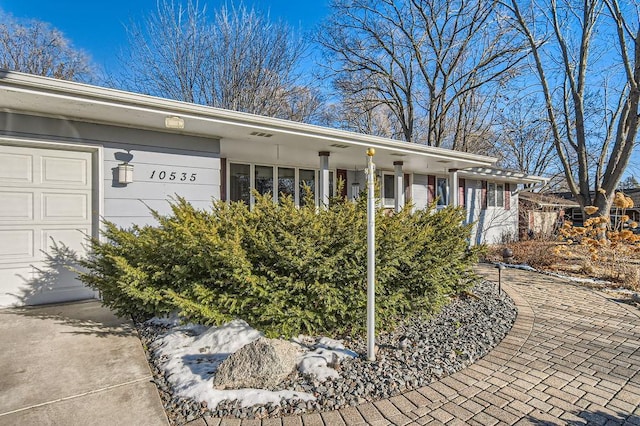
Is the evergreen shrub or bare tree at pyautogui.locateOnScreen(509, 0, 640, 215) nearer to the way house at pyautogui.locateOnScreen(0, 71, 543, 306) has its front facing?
the evergreen shrub

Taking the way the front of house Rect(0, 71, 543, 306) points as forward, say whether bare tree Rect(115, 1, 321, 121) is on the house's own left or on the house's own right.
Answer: on the house's own left

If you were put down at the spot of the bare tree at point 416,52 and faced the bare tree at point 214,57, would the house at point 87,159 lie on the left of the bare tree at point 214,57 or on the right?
left

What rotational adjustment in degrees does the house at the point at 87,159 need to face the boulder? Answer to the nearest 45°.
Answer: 0° — it already faces it

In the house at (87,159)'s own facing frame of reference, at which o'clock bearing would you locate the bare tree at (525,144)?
The bare tree is roughly at 9 o'clock from the house.

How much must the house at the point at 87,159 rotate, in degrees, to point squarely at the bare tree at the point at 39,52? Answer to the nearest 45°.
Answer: approximately 180°

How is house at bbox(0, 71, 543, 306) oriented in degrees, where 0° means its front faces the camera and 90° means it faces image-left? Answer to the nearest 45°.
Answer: approximately 315°
